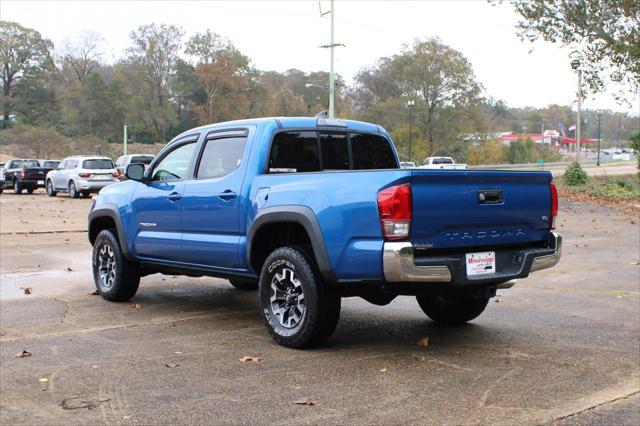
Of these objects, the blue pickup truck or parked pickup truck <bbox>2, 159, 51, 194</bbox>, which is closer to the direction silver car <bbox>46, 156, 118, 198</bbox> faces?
the parked pickup truck

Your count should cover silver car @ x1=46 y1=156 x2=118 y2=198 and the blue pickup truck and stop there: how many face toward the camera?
0

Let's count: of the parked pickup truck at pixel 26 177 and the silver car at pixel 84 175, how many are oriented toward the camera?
0

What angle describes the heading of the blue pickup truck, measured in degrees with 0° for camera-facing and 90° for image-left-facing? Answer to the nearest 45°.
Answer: approximately 135°

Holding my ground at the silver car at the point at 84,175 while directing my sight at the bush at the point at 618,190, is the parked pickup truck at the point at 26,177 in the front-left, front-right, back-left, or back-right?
back-left

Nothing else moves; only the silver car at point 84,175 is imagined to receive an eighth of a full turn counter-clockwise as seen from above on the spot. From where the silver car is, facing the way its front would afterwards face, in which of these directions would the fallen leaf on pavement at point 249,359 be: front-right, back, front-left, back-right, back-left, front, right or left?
left

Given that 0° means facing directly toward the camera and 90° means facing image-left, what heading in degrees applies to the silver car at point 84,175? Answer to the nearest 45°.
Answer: approximately 135°

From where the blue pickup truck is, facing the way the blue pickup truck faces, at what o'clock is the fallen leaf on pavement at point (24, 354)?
The fallen leaf on pavement is roughly at 10 o'clock from the blue pickup truck.

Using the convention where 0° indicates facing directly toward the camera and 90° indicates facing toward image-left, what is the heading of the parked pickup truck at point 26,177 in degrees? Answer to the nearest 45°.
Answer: approximately 135°

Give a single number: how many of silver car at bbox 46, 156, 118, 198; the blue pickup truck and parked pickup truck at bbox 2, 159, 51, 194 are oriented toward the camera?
0
